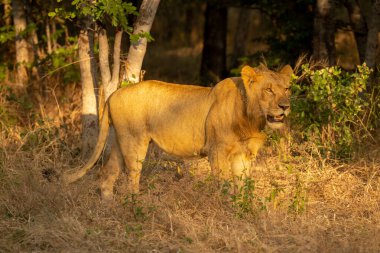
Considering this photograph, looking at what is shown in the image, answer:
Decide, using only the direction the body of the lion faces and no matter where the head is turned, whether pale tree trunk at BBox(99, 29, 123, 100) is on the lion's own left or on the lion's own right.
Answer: on the lion's own left

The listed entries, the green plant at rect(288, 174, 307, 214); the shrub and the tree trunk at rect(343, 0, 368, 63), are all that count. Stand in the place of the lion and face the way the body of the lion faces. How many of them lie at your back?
0

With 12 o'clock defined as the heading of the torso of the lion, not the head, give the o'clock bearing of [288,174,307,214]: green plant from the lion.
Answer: The green plant is roughly at 1 o'clock from the lion.

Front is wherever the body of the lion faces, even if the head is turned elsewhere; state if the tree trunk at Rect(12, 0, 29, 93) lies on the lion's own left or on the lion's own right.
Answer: on the lion's own left

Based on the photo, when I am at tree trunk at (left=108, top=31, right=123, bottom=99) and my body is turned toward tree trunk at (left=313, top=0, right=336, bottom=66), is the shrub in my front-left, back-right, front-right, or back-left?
front-right

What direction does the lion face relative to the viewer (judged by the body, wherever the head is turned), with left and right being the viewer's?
facing to the right of the viewer

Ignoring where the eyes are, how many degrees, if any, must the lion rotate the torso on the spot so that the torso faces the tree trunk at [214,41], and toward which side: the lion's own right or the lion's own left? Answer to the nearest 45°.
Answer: approximately 90° to the lion's own left

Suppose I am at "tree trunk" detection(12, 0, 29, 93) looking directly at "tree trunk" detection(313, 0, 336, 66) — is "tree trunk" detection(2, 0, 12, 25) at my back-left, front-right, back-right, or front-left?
back-left

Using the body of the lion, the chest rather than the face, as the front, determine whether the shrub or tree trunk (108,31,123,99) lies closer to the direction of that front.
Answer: the shrub

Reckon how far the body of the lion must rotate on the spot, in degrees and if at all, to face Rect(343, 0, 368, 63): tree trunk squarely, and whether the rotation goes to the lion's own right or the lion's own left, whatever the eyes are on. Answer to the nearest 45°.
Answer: approximately 45° to the lion's own left

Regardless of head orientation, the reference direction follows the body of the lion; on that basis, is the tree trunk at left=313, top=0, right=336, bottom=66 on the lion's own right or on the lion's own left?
on the lion's own left

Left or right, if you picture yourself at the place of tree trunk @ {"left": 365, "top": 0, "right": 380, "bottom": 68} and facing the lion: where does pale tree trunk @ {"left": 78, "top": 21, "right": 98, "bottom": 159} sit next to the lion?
right

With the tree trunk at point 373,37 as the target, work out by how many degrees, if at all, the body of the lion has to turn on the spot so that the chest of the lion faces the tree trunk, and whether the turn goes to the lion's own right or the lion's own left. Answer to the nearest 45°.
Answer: approximately 45° to the lion's own left
